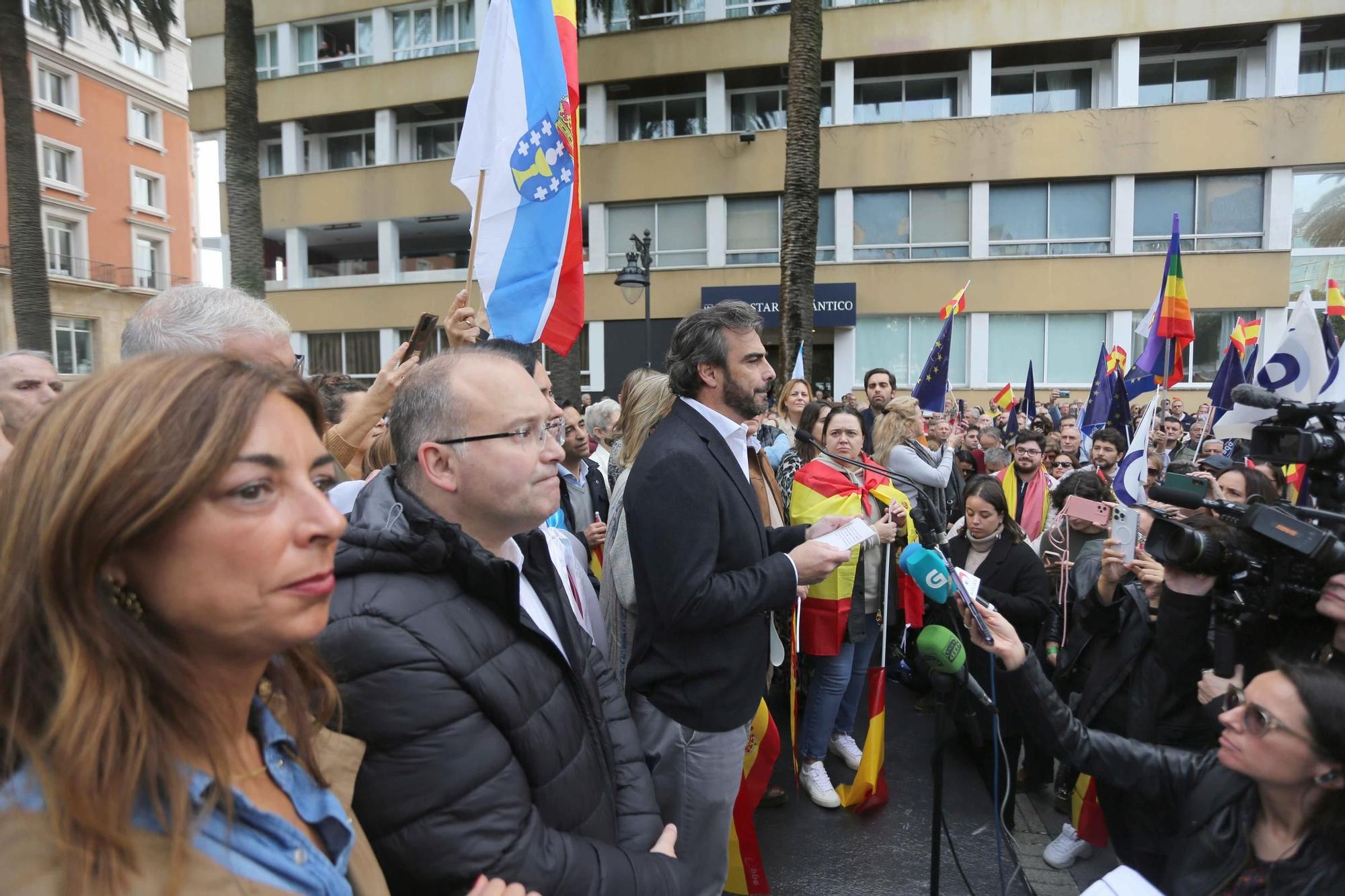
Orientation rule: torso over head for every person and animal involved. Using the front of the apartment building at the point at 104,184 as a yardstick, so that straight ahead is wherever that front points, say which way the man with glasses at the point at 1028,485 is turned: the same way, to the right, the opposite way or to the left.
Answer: to the right

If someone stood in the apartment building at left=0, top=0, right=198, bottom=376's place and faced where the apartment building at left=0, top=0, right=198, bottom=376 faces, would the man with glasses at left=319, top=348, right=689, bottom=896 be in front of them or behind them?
in front

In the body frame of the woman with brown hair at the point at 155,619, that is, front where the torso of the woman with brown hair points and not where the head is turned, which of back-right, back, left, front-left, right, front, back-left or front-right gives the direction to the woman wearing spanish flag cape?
left

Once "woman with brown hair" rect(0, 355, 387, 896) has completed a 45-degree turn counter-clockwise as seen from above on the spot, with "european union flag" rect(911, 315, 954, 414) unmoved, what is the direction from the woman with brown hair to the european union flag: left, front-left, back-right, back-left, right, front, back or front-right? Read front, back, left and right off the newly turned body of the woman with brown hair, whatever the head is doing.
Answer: front-left

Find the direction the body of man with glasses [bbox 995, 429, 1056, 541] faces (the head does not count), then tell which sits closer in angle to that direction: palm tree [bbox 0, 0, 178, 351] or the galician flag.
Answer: the galician flag

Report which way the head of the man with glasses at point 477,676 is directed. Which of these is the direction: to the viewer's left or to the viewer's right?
to the viewer's right

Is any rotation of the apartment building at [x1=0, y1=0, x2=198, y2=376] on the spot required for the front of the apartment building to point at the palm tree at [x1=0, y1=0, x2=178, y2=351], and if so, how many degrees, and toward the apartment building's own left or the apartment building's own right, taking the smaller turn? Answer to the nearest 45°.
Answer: approximately 45° to the apartment building's own right

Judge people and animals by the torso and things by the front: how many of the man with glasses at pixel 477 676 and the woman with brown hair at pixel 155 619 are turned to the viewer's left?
0

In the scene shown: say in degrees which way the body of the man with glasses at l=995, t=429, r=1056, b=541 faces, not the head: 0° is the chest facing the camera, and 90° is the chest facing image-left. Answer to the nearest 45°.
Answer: approximately 0°
